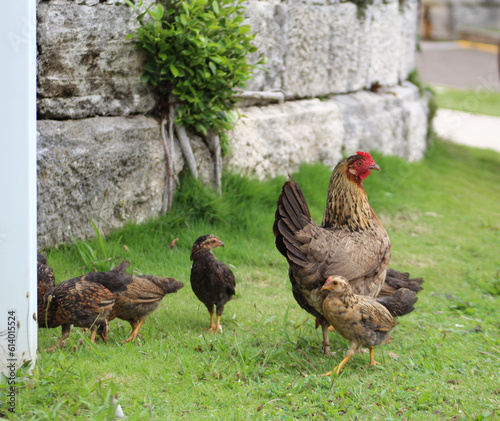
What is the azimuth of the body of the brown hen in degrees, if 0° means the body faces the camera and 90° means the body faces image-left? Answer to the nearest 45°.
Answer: approximately 270°

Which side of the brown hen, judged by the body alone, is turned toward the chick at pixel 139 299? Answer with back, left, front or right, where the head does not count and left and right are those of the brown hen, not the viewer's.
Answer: back

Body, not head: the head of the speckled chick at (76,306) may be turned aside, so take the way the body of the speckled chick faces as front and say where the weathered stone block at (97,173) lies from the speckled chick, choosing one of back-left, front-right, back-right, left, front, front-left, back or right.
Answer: right

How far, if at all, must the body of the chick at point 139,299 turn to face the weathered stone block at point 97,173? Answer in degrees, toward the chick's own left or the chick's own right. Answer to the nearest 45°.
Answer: approximately 90° to the chick's own right

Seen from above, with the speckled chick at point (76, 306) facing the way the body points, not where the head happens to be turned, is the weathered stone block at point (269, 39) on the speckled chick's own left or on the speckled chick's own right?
on the speckled chick's own right

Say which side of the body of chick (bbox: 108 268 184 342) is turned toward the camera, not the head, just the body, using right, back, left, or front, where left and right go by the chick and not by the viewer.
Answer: left
